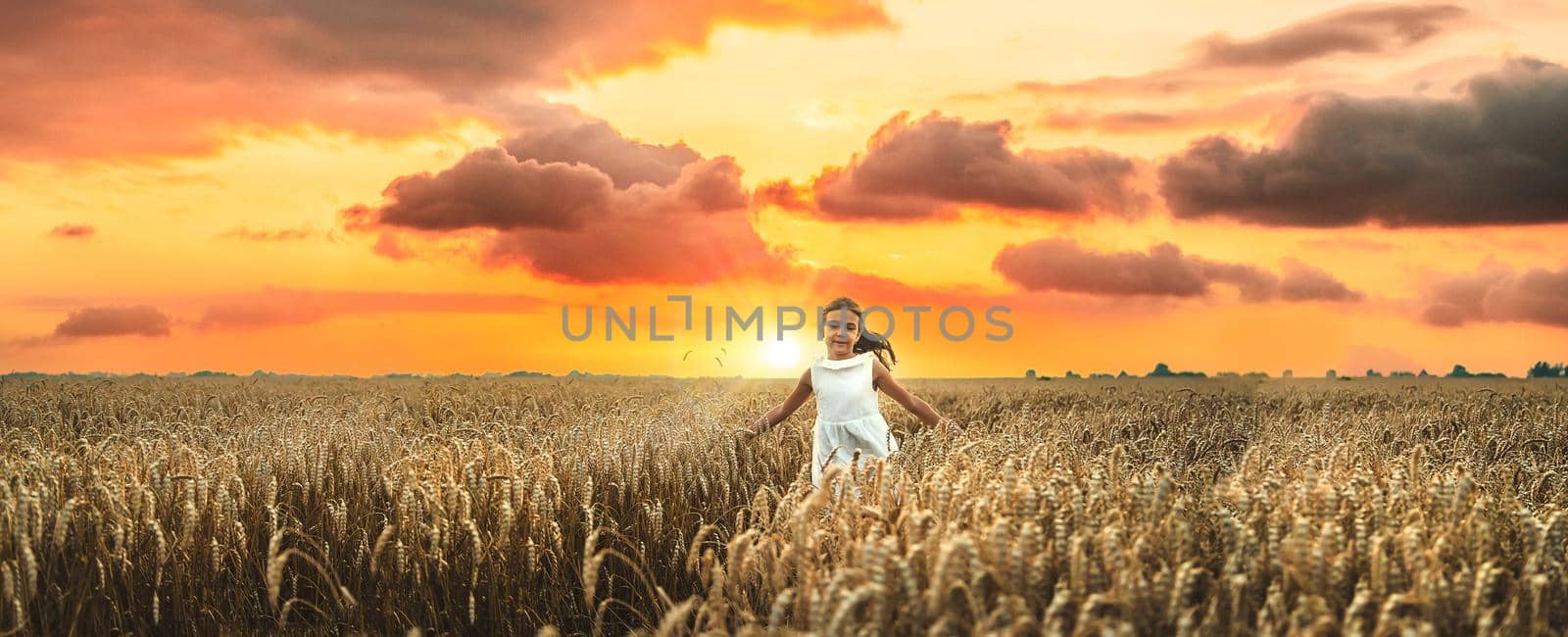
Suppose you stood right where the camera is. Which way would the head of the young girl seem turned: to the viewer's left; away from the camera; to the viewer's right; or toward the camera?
toward the camera

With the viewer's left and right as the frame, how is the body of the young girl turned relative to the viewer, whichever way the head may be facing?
facing the viewer
